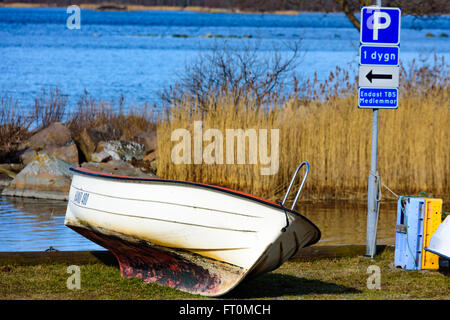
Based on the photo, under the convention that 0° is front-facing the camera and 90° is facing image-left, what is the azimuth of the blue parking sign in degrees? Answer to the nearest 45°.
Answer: approximately 0°

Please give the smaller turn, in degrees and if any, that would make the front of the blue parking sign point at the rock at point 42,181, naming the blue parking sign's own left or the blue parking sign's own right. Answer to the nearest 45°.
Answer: approximately 135° to the blue parking sign's own right

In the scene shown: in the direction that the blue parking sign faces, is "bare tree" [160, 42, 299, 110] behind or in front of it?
behind

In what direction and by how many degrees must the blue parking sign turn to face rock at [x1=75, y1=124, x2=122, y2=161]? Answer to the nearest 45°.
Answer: approximately 135° to its right

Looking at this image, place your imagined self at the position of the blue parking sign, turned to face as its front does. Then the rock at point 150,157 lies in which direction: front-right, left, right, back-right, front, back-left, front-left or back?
back-right

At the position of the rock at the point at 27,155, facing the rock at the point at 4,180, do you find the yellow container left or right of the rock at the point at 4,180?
left
